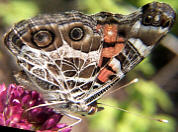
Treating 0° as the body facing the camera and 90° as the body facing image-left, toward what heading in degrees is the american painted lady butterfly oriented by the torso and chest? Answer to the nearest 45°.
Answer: approximately 270°
